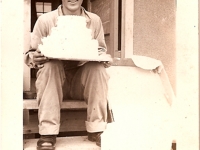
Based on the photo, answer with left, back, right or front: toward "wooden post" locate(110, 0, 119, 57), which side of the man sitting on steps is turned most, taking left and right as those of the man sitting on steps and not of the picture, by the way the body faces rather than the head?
back

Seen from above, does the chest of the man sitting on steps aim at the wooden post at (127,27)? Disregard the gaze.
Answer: no

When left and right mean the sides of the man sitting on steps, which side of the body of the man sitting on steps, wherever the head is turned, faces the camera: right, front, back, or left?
front
